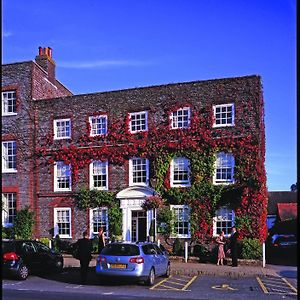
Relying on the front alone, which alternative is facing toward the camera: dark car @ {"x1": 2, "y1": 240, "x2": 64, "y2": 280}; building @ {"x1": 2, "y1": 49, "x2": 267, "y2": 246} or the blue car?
the building

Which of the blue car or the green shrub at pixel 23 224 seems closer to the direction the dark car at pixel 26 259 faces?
the green shrub

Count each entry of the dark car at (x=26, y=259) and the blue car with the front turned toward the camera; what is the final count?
0

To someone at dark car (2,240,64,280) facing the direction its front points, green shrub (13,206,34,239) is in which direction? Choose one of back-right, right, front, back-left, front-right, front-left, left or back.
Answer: front-left

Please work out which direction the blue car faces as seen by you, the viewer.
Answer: facing away from the viewer and to the right of the viewer

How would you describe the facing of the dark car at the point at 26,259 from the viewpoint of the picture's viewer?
facing away from the viewer and to the right of the viewer

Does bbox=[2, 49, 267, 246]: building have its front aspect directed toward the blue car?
yes

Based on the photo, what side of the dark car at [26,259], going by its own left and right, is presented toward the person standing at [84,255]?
right

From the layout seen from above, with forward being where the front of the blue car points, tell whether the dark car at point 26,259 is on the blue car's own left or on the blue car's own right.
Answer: on the blue car's own left

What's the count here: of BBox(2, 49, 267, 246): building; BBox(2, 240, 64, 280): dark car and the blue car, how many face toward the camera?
1
